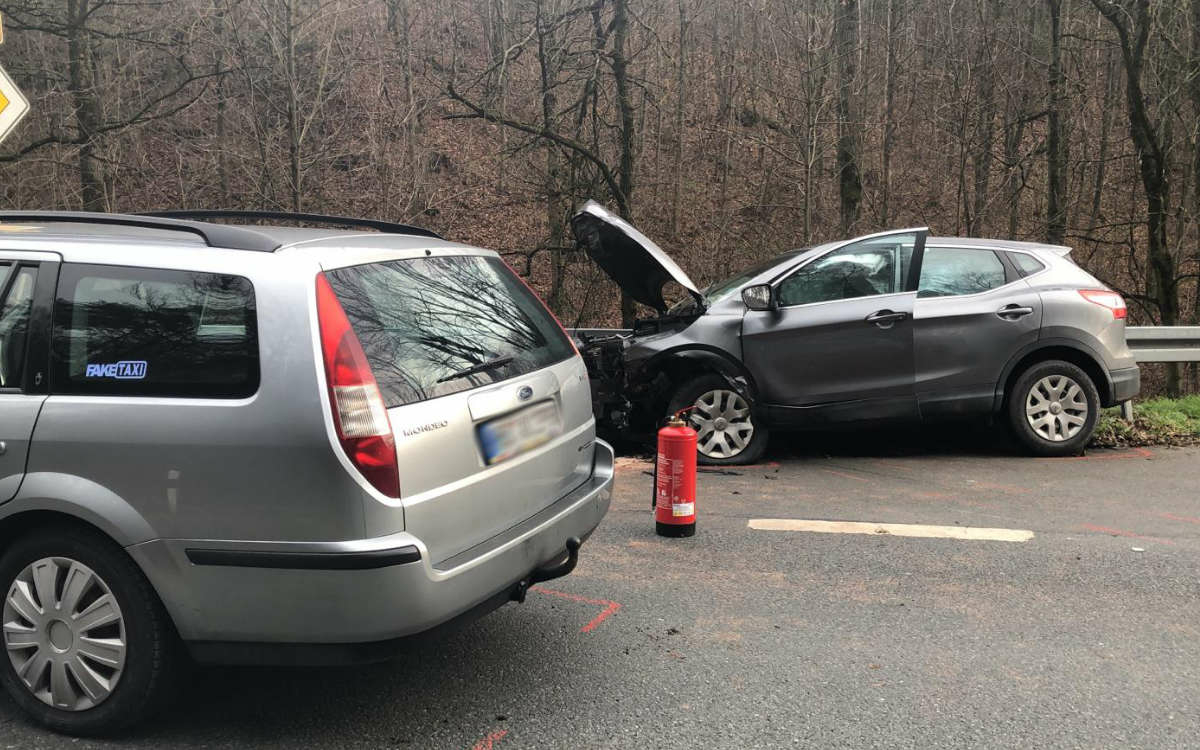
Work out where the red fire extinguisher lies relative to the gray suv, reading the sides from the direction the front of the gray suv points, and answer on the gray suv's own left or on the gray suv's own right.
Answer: on the gray suv's own left

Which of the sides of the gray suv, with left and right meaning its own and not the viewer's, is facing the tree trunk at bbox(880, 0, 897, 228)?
right

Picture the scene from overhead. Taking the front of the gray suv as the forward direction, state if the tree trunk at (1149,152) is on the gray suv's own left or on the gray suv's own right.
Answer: on the gray suv's own right

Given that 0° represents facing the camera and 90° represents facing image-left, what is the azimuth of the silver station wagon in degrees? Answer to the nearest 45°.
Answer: approximately 135°

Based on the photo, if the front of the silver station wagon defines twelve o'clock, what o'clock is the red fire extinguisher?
The red fire extinguisher is roughly at 3 o'clock from the silver station wagon.

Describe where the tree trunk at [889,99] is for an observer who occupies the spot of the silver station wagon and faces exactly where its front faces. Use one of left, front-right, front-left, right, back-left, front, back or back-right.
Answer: right

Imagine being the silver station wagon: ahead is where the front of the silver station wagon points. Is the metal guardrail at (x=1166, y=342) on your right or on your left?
on your right

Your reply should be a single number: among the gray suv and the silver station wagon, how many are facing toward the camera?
0

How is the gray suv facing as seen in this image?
to the viewer's left

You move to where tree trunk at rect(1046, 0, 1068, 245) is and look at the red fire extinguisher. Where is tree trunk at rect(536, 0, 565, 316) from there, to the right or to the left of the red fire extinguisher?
right
